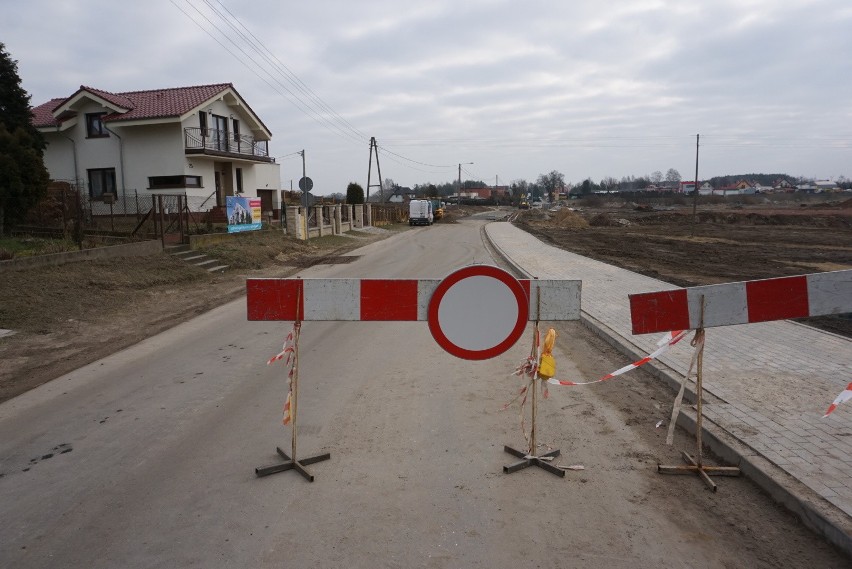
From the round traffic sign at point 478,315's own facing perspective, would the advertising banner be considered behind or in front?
behind

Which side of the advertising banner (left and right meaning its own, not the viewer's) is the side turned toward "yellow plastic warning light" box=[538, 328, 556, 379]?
front

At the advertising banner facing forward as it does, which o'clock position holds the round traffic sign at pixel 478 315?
The round traffic sign is roughly at 12 o'clock from the advertising banner.

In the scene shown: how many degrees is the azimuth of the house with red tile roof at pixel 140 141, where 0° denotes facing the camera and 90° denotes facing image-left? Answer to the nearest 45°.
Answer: approximately 315°

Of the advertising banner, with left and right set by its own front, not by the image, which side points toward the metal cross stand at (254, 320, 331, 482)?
front

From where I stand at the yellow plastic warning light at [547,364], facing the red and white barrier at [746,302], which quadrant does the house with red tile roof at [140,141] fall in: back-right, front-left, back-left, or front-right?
back-left

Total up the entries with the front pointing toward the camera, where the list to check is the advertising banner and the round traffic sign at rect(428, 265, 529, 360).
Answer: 2

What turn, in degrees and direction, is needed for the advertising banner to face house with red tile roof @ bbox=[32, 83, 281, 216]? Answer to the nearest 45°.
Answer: approximately 135° to its right
